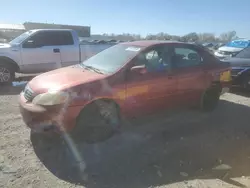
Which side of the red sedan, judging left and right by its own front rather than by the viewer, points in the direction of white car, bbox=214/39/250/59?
back

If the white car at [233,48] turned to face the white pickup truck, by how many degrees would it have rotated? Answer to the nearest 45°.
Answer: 0° — it already faces it

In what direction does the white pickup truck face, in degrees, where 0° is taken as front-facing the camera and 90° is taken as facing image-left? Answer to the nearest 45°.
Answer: approximately 90°

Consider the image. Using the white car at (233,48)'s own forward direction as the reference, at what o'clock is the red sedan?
The red sedan is roughly at 11 o'clock from the white car.

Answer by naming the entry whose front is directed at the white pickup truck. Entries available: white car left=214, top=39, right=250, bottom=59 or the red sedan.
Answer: the white car
